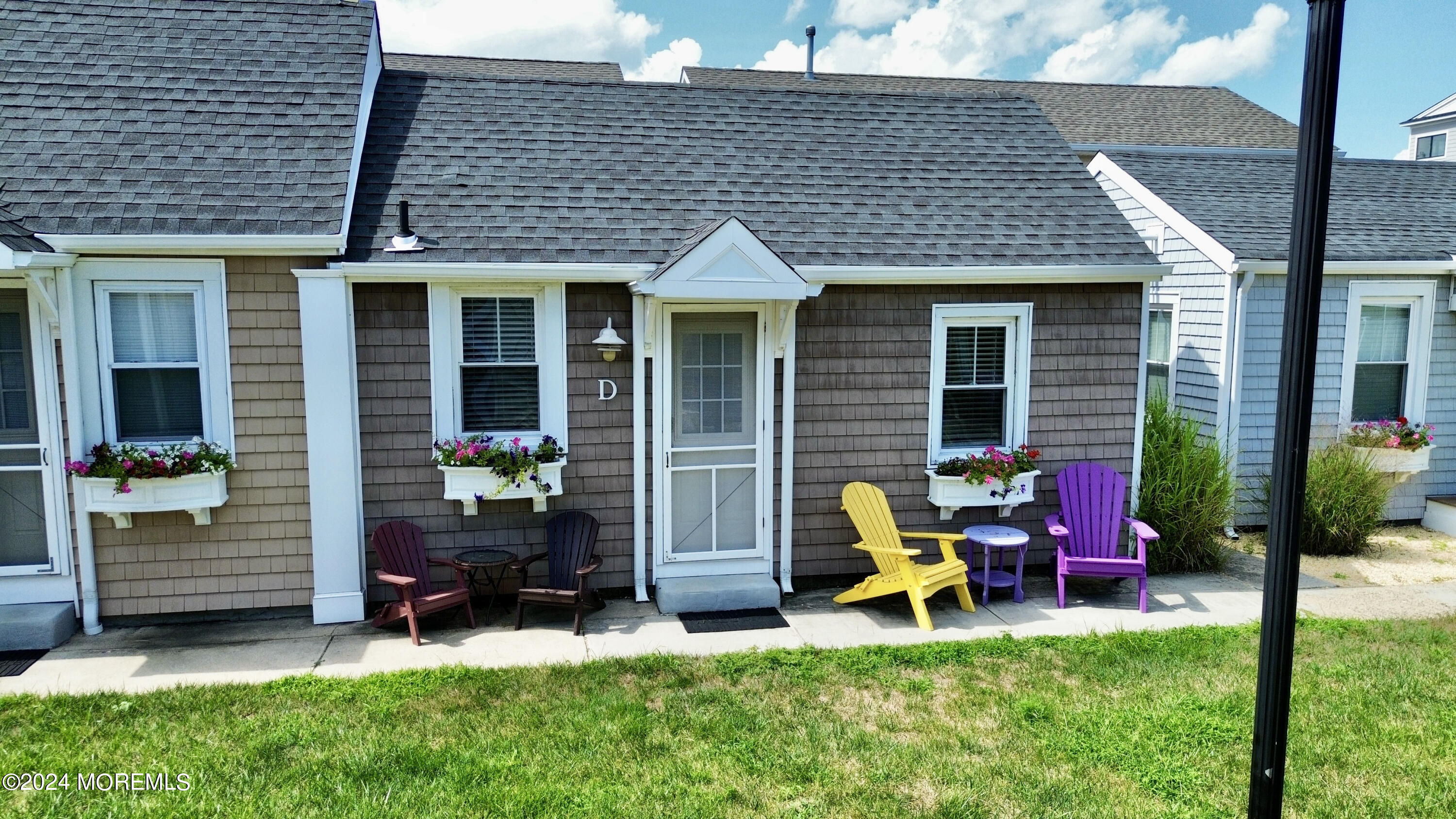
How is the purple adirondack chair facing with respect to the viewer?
toward the camera

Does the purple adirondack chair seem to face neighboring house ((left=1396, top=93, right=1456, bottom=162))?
no

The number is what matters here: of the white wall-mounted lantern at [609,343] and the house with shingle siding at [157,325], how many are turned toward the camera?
2

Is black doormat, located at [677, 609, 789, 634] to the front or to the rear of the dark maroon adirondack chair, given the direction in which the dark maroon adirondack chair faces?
to the front

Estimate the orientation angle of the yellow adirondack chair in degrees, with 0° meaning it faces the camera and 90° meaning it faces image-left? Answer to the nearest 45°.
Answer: approximately 315°

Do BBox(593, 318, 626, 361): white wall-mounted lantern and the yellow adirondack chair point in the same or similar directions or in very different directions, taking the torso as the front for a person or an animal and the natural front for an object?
same or similar directions

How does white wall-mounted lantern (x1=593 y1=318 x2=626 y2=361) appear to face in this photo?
toward the camera

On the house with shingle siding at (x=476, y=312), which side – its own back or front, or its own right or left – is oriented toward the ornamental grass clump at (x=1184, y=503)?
left

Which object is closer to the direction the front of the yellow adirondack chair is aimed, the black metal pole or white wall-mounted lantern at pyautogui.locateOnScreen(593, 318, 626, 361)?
the black metal pole

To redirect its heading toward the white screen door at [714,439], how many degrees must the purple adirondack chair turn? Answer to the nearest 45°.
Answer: approximately 45° to its right

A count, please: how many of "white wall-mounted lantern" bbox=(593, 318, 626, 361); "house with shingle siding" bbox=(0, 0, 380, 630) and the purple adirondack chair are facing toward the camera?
3

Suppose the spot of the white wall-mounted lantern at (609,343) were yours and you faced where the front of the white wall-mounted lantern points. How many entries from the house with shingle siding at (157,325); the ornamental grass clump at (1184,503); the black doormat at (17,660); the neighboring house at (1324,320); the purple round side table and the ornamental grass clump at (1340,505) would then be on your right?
2

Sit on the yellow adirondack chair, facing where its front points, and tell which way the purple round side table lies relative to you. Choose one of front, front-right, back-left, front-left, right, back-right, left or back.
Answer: left
